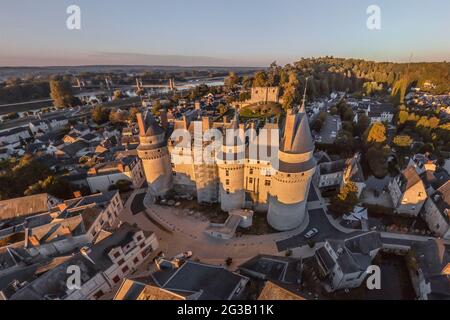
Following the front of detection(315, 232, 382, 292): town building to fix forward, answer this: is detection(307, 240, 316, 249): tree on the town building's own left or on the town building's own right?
on the town building's own right

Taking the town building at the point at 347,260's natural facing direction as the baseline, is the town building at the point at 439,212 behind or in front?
behind

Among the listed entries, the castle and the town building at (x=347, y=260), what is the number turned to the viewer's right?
0

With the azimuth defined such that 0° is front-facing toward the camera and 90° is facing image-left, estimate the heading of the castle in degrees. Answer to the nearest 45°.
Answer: approximately 45°

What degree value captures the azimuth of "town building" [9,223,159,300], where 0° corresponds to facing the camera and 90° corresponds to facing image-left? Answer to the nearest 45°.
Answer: approximately 315°

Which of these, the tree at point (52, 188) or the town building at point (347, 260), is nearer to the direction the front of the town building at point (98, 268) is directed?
the town building
